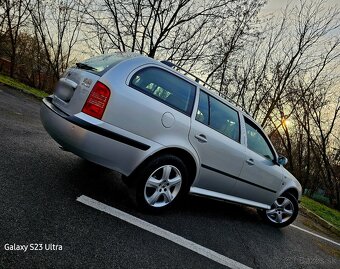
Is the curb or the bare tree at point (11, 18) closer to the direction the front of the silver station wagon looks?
the curb

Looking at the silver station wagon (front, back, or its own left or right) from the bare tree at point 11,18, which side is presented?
left

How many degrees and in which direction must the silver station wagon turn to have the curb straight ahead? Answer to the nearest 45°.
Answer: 0° — it already faces it

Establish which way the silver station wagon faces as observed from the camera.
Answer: facing away from the viewer and to the right of the viewer
